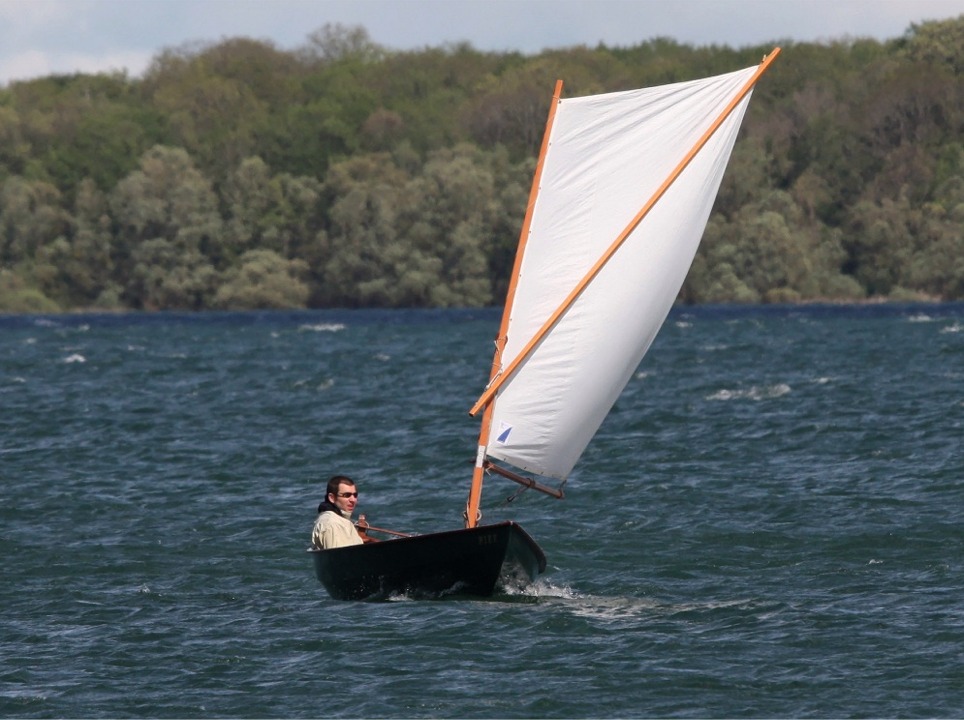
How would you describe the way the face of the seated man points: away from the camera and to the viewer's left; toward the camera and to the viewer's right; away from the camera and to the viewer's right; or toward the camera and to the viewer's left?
toward the camera and to the viewer's right

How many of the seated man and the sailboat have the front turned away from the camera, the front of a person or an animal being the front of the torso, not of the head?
0

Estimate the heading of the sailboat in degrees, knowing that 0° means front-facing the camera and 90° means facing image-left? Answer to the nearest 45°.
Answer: approximately 315°

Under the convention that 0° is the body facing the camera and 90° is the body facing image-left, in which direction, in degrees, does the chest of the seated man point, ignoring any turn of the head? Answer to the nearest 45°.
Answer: approximately 270°
